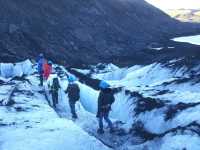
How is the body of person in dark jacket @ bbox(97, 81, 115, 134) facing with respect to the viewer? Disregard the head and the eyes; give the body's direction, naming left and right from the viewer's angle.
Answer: facing away from the viewer and to the left of the viewer
